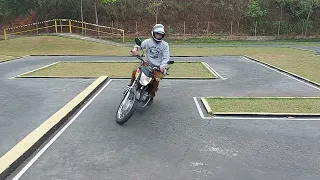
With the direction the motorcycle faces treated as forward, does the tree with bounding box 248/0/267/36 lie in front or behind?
behind

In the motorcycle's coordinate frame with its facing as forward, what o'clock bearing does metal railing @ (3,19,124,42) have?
The metal railing is roughly at 4 o'clock from the motorcycle.

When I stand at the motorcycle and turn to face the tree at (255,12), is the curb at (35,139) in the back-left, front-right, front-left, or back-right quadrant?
back-left

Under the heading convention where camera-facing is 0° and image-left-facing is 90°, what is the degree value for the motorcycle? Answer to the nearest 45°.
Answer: approximately 45°
